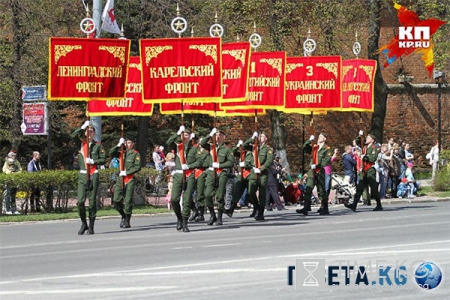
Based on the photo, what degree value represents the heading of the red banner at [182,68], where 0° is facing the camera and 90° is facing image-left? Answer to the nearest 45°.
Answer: approximately 0°

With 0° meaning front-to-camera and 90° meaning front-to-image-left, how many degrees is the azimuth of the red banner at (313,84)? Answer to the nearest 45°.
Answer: approximately 0°

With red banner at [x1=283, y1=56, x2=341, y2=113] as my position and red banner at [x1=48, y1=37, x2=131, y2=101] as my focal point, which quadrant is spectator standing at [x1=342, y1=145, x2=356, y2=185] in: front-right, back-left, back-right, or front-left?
back-right

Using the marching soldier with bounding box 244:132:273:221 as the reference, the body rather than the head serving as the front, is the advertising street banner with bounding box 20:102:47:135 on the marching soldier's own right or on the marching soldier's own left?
on the marching soldier's own right

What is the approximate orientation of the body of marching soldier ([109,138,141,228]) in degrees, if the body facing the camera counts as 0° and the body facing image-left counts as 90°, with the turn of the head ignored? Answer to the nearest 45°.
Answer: approximately 45°

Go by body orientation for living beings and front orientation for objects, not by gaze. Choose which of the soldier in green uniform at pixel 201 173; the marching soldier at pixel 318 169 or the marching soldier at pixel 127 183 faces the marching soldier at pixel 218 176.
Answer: the marching soldier at pixel 318 169
